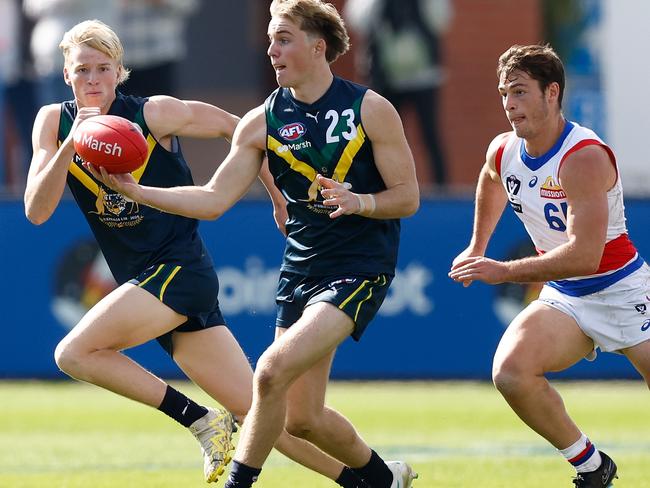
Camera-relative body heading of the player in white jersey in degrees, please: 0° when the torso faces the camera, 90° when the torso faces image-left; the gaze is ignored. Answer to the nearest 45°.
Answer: approximately 45°

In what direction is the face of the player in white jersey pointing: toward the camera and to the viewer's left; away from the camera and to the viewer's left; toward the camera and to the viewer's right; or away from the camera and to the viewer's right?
toward the camera and to the viewer's left
